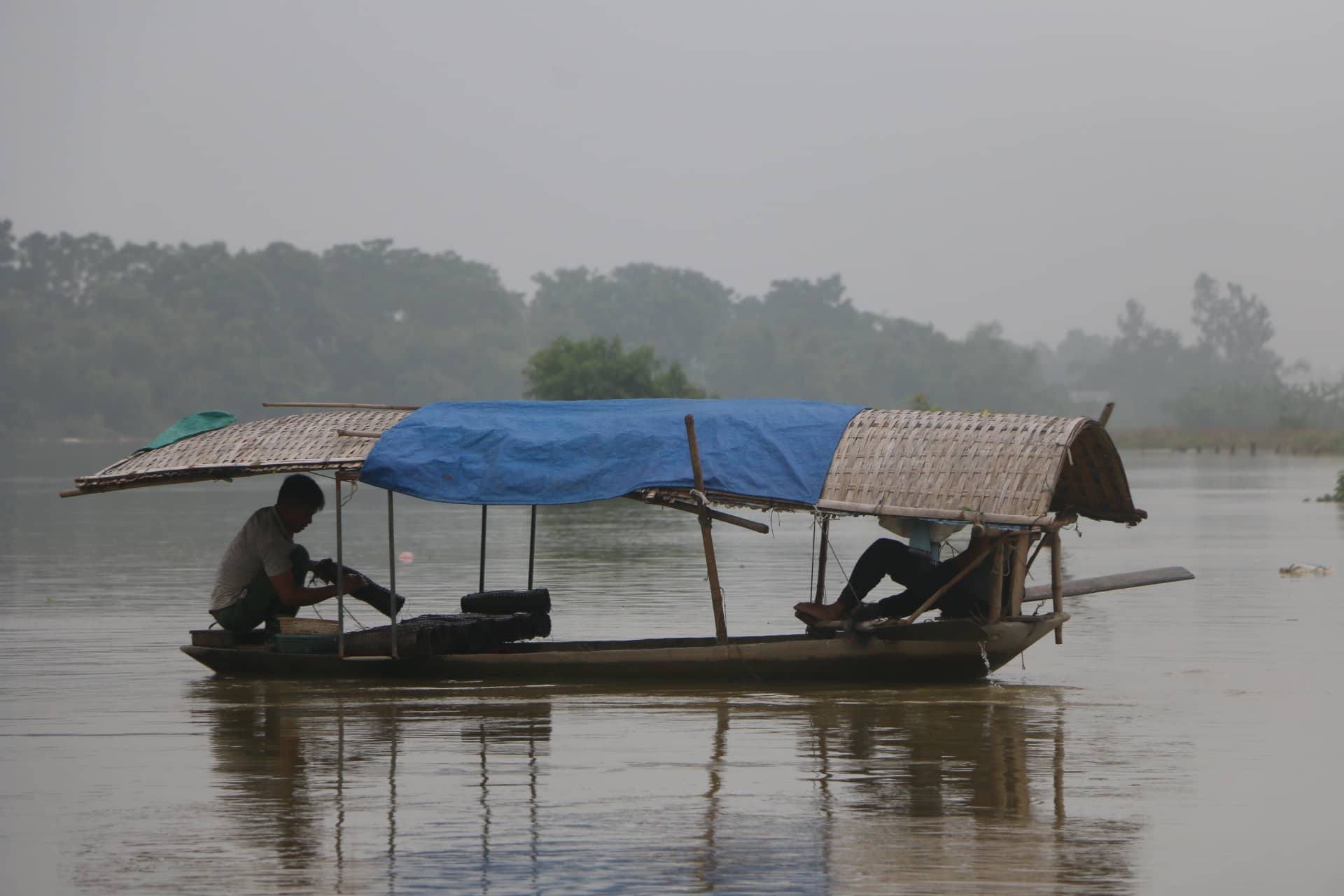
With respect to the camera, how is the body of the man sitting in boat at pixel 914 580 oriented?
to the viewer's left

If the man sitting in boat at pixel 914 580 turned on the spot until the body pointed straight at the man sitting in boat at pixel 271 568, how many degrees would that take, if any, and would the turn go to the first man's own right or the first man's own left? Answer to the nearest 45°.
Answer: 0° — they already face them

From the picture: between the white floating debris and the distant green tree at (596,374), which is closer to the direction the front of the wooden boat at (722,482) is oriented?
the distant green tree

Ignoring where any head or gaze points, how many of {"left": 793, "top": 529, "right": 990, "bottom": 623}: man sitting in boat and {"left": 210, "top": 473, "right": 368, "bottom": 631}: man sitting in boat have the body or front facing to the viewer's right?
1

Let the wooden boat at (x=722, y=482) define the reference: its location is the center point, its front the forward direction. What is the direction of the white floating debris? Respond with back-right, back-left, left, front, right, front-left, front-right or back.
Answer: back-right

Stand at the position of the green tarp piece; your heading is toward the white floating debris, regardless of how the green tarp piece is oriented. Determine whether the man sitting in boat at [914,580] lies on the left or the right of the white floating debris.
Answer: right

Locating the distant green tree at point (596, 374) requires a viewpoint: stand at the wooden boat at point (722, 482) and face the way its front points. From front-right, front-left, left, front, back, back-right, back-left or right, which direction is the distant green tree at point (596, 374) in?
right

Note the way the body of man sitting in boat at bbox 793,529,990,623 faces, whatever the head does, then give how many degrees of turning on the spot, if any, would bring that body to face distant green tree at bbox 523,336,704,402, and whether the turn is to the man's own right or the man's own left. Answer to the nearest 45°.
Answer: approximately 90° to the man's own right

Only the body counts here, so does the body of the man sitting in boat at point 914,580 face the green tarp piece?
yes

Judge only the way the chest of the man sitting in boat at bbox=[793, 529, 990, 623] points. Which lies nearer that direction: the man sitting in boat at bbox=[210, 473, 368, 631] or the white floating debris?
the man sitting in boat

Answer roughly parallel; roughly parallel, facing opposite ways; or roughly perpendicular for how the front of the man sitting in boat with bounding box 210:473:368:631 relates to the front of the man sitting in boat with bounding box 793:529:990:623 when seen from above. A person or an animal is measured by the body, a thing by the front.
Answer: roughly parallel, facing opposite ways

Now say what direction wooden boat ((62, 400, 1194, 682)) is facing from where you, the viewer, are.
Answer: facing to the left of the viewer

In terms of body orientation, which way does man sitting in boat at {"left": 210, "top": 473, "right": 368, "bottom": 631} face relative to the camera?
to the viewer's right

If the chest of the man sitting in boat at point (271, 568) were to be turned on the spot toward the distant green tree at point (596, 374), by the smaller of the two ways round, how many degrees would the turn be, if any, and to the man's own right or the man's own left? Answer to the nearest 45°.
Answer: approximately 90° to the man's own left
